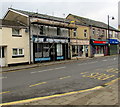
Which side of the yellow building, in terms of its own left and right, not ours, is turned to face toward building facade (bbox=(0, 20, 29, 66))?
right

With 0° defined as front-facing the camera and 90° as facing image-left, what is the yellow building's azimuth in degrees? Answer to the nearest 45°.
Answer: approximately 315°
